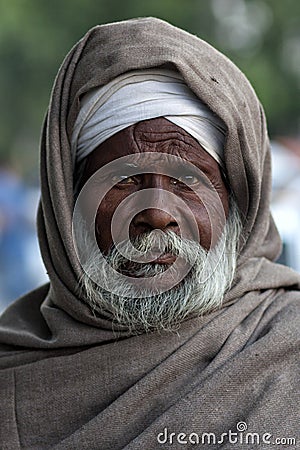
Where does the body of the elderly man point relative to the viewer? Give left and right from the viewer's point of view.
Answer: facing the viewer
